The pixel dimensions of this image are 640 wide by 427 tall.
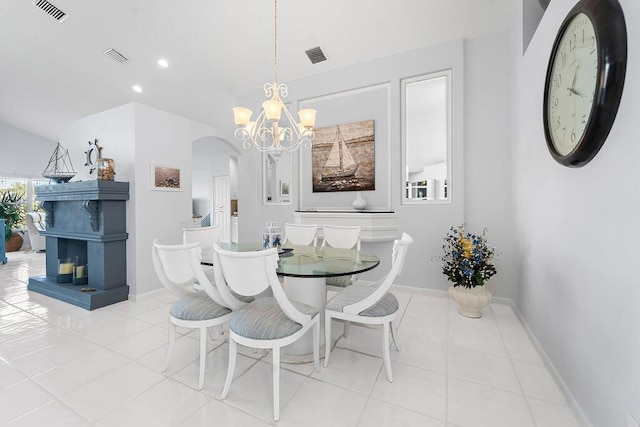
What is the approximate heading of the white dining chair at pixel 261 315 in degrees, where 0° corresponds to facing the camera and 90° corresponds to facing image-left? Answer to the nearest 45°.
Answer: approximately 225°

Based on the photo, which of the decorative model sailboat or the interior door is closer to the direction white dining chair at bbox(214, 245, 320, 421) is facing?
the interior door

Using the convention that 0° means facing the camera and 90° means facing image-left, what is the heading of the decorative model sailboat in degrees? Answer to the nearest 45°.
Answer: approximately 90°

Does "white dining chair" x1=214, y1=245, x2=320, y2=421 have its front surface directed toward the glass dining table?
yes

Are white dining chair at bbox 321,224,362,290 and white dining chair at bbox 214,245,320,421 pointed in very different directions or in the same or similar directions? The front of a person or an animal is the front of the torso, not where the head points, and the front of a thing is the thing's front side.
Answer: very different directions

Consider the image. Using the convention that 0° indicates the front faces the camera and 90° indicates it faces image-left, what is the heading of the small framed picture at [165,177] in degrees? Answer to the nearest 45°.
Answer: approximately 315°

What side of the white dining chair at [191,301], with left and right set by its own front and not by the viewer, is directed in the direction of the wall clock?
right

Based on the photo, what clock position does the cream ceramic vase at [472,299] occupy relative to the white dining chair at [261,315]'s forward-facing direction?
The cream ceramic vase is roughly at 1 o'clock from the white dining chair.

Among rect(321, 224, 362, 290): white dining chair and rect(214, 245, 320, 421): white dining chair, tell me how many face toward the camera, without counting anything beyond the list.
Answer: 1
